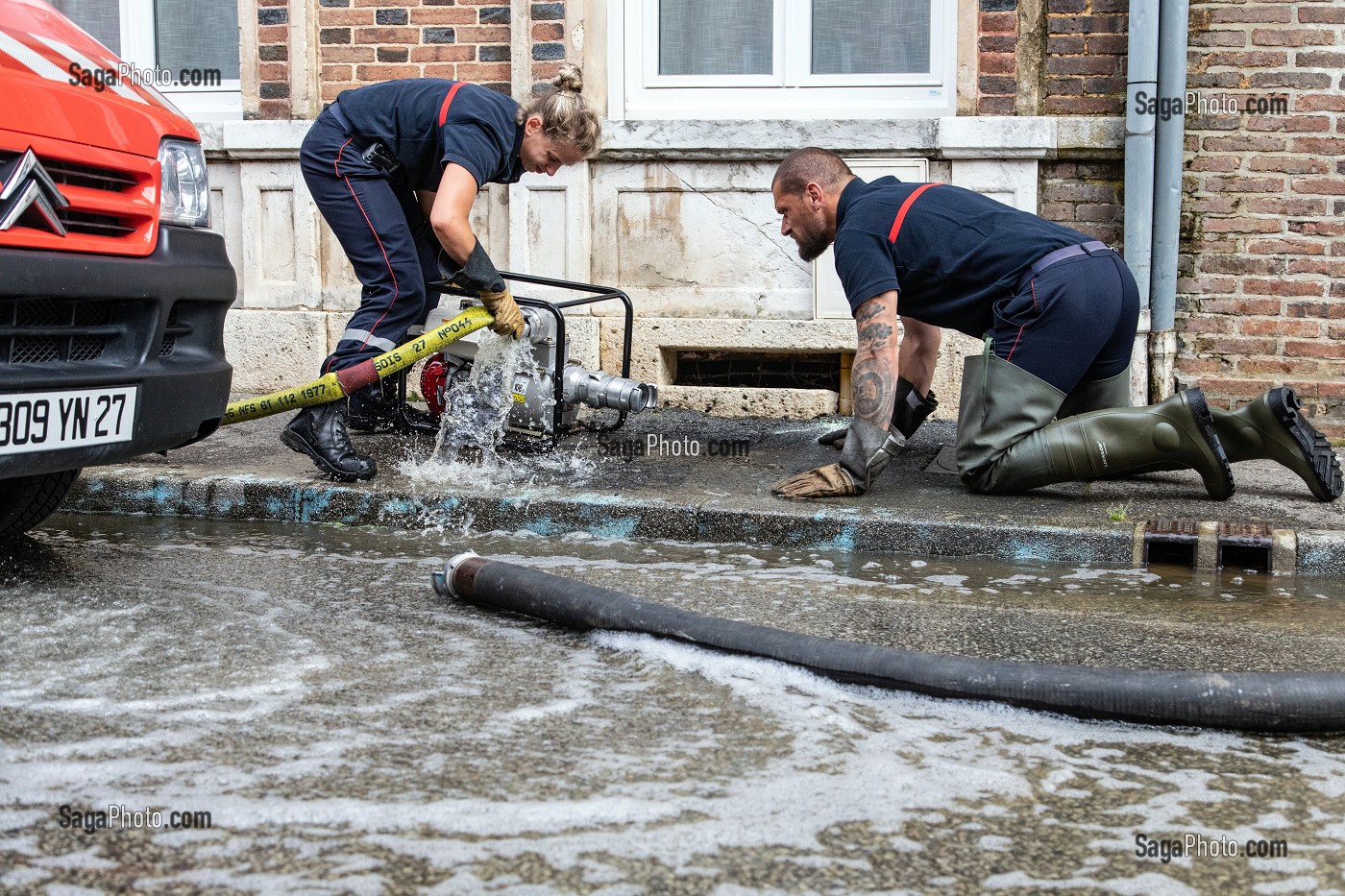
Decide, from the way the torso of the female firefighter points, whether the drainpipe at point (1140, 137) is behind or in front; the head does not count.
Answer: in front

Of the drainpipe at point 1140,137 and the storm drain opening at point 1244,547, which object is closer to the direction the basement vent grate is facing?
the storm drain opening

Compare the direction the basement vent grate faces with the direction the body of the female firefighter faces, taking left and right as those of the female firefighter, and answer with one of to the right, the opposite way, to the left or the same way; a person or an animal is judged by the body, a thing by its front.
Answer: to the right

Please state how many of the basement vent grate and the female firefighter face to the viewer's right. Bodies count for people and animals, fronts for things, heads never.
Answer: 1

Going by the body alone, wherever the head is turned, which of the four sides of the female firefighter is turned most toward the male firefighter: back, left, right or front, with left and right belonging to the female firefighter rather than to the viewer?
front

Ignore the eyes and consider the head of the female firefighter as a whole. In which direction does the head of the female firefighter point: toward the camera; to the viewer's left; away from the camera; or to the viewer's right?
to the viewer's right

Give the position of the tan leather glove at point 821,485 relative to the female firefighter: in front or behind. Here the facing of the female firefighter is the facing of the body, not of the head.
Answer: in front

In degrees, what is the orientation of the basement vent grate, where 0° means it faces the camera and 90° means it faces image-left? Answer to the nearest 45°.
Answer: approximately 0°

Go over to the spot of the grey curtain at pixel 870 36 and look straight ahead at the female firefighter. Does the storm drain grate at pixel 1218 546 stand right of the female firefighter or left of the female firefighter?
left

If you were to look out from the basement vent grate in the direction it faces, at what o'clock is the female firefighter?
The female firefighter is roughly at 1 o'clock from the basement vent grate.

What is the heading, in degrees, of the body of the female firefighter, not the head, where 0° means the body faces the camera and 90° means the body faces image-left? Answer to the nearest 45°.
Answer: approximately 270°

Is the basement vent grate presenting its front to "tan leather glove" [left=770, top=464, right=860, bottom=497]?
yes

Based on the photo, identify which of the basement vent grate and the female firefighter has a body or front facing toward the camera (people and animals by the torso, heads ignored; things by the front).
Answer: the basement vent grate

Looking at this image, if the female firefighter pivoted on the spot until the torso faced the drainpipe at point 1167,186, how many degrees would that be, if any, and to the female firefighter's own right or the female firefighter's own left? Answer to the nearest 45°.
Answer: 0° — they already face it
